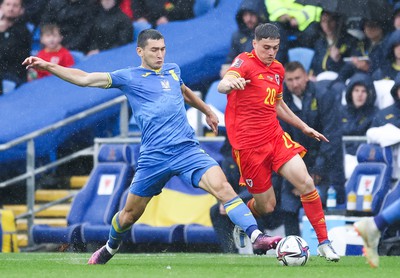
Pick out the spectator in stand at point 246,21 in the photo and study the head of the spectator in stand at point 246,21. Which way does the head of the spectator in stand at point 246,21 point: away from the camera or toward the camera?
toward the camera

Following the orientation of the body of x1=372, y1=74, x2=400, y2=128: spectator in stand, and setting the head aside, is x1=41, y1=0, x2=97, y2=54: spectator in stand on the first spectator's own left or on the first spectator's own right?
on the first spectator's own right

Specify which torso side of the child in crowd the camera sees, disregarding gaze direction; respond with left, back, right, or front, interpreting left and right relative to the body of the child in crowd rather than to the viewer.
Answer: front

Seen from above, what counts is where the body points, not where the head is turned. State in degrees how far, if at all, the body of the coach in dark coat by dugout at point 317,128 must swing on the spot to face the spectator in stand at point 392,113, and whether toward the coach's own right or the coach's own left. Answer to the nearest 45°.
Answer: approximately 135° to the coach's own left

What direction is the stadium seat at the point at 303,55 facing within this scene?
toward the camera

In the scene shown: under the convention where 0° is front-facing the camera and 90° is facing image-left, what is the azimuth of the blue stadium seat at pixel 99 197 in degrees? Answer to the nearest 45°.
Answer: approximately 45°

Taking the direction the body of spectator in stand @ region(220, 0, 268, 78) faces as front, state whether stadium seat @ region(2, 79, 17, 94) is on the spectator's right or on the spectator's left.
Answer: on the spectator's right

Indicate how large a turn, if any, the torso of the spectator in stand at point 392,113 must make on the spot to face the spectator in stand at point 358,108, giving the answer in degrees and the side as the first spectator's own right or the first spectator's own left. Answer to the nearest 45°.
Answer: approximately 135° to the first spectator's own right

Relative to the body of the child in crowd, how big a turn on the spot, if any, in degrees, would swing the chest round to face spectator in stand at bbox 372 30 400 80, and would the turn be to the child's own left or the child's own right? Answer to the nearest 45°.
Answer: approximately 45° to the child's own left

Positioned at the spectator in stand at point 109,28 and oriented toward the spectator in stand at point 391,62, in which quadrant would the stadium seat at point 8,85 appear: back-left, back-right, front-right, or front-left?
back-right

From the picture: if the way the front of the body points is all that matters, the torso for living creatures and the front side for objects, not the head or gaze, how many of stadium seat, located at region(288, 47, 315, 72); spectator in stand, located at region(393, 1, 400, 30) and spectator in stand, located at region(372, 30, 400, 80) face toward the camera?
3

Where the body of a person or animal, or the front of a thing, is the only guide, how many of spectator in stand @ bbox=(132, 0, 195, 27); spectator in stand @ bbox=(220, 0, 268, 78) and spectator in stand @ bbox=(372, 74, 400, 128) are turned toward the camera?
3
